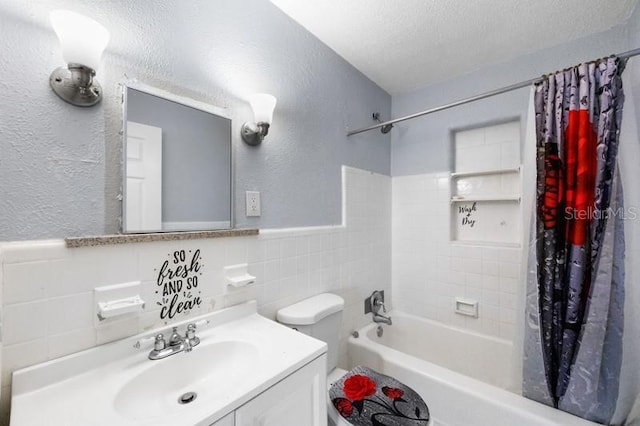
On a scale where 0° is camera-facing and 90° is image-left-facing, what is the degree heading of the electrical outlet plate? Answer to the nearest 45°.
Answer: approximately 315°

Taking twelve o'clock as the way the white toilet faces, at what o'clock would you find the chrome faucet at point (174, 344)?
The chrome faucet is roughly at 3 o'clock from the white toilet.

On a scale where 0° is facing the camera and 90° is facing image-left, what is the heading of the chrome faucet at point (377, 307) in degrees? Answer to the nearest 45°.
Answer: approximately 315°

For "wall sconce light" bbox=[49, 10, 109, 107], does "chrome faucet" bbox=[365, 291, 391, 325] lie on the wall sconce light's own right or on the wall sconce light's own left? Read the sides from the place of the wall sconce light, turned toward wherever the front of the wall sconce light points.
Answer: on the wall sconce light's own left

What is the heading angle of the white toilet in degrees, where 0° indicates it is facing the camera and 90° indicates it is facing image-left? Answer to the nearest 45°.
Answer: approximately 315°

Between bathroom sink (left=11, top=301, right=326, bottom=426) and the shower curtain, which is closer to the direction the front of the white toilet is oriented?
the shower curtain

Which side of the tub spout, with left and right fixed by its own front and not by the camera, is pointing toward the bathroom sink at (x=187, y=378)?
right

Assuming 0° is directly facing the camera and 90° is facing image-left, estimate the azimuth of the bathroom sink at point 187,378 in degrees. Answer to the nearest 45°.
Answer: approximately 315°

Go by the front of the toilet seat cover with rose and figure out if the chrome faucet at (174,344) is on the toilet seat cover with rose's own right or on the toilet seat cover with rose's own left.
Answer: on the toilet seat cover with rose's own right
